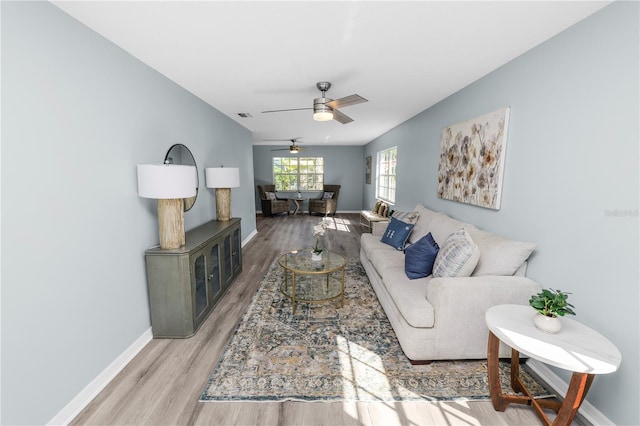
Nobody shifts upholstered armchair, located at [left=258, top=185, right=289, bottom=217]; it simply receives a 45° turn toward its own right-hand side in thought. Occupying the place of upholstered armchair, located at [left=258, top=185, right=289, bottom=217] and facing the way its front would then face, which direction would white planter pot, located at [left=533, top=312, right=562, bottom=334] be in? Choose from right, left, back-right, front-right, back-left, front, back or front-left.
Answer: front

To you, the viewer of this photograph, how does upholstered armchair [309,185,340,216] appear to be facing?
facing the viewer and to the left of the viewer

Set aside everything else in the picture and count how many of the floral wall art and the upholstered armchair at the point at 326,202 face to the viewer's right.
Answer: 0

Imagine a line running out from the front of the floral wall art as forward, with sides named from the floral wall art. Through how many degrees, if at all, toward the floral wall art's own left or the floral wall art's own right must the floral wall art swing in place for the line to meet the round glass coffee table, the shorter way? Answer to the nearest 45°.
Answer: approximately 45° to the floral wall art's own right

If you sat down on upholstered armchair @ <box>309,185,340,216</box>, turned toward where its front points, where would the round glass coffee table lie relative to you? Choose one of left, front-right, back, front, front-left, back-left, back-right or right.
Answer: front-left

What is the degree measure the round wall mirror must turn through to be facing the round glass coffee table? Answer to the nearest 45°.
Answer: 0° — it already faces it

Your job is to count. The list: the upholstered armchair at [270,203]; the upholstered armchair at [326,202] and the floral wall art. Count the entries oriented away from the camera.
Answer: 0

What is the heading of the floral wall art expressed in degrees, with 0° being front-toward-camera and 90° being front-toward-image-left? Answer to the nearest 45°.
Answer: approximately 45°

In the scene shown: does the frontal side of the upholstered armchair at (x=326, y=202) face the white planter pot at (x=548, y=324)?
no

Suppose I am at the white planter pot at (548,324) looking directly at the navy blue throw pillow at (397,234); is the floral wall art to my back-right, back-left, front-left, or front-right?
front-right

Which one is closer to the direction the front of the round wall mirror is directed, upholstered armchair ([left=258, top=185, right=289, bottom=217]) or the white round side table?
the white round side table

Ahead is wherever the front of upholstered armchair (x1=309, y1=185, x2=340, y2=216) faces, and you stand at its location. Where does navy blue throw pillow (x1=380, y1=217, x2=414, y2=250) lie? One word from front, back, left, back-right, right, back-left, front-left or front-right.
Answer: front-left

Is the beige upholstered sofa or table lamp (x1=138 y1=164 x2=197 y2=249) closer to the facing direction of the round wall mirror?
the beige upholstered sofa
